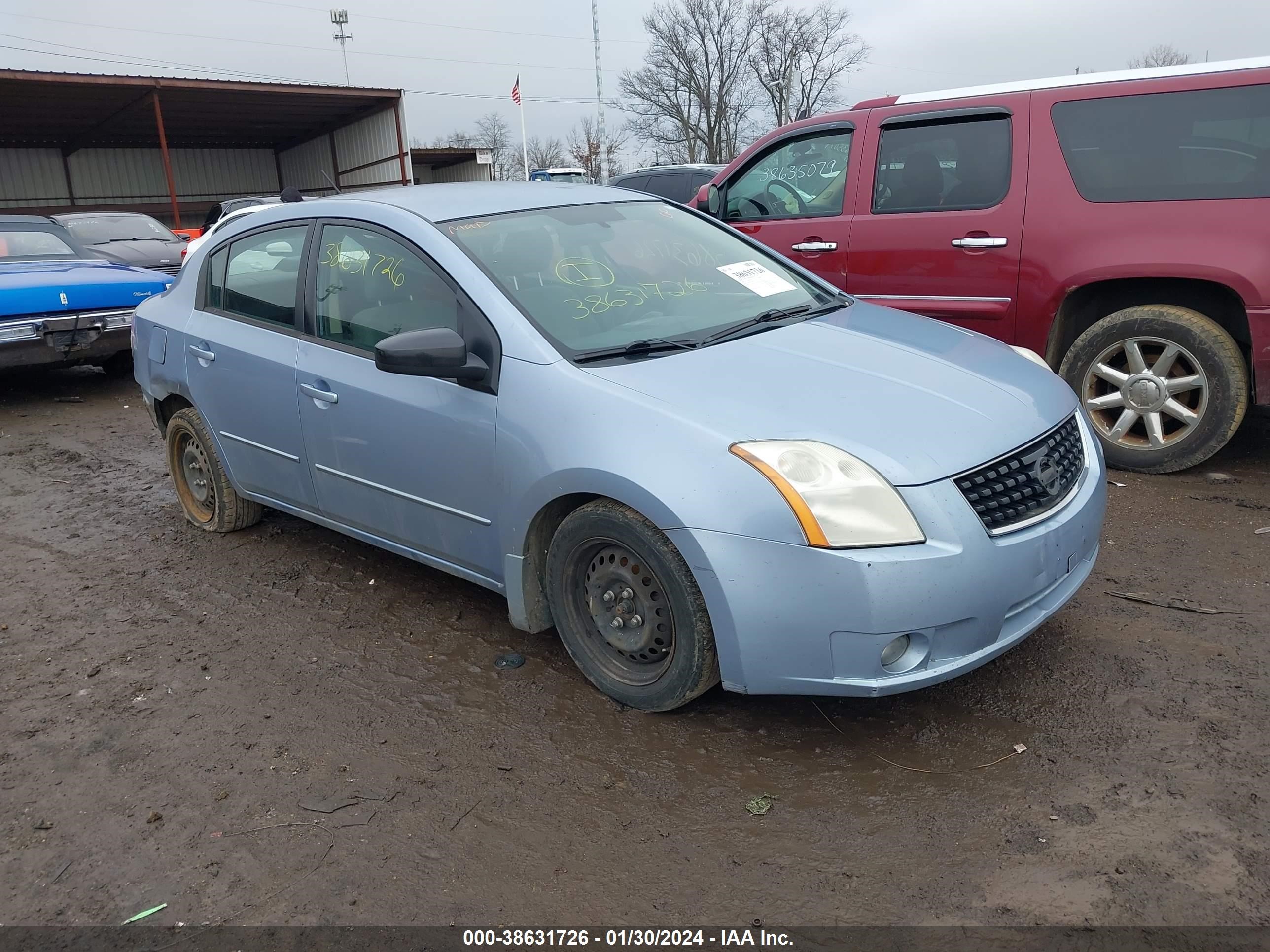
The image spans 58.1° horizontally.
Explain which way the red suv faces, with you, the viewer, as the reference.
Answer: facing to the left of the viewer

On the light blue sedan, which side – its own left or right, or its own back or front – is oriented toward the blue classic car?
back

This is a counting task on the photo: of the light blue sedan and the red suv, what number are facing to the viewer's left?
1

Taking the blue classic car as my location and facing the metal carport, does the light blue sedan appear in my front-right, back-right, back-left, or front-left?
back-right

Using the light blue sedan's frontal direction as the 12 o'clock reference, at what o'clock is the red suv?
The red suv is roughly at 9 o'clock from the light blue sedan.

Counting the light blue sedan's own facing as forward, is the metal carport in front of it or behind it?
behind

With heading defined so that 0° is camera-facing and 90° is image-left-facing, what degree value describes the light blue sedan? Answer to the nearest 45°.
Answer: approximately 315°

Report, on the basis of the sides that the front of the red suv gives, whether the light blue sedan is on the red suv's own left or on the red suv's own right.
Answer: on the red suv's own left
